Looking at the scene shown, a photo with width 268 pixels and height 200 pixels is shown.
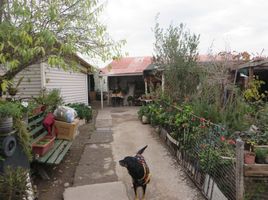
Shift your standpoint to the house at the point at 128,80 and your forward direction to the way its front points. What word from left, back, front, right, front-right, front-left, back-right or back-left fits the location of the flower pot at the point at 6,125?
front

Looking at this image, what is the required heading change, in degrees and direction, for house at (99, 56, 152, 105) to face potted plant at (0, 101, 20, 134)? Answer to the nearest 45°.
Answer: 0° — it already faces it

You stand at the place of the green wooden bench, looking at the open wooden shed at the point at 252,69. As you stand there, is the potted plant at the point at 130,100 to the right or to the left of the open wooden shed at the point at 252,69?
left

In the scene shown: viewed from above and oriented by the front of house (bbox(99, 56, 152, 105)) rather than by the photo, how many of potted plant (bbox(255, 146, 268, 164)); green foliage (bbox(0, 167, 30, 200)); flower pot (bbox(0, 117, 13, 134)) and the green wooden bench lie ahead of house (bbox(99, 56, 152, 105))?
4

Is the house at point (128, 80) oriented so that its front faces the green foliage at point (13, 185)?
yes

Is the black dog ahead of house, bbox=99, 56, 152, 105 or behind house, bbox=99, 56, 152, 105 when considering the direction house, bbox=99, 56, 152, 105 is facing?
ahead

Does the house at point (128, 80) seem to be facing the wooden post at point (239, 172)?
yes

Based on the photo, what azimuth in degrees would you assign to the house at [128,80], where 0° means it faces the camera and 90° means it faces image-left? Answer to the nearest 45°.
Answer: approximately 0°

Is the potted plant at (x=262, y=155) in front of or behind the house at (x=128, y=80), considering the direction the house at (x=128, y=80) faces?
in front

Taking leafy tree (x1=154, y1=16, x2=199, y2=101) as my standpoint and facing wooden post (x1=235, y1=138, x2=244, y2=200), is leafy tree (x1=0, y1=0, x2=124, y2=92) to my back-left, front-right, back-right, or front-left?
front-right

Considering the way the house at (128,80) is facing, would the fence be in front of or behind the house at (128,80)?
in front
